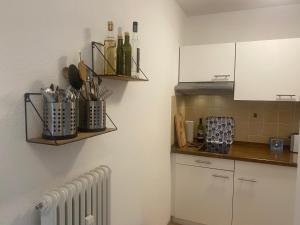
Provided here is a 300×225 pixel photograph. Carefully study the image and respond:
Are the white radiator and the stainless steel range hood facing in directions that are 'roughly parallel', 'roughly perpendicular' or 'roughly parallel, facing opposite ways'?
roughly perpendicular

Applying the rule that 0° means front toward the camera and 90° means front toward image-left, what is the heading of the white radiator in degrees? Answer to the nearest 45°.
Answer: approximately 315°

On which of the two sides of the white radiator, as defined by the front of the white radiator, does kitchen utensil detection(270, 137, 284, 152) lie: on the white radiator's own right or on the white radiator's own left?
on the white radiator's own left

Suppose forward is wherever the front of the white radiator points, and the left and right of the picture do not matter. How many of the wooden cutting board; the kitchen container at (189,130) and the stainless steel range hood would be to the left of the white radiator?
3

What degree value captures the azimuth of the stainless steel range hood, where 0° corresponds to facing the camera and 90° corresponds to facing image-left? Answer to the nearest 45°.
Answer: approximately 0°

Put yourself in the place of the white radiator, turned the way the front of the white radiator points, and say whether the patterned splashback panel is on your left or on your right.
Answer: on your left
